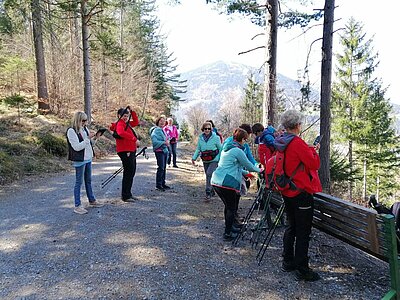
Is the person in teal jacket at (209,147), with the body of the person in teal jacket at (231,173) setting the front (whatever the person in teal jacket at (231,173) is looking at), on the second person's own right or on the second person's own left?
on the second person's own left

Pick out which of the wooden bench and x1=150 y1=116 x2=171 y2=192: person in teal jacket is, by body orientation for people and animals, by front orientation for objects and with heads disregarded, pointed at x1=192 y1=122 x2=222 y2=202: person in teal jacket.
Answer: x1=150 y1=116 x2=171 y2=192: person in teal jacket

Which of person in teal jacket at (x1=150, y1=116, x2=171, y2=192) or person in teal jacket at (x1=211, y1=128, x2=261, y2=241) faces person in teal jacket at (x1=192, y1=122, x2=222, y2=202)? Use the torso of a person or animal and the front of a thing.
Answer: person in teal jacket at (x1=150, y1=116, x2=171, y2=192)

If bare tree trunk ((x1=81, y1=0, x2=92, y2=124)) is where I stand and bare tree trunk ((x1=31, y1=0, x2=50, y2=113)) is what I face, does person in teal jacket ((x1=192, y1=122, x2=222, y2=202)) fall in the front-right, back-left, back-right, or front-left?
back-left

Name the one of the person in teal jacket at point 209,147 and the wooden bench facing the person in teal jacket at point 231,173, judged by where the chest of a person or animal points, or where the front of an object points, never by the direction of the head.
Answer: the person in teal jacket at point 209,147

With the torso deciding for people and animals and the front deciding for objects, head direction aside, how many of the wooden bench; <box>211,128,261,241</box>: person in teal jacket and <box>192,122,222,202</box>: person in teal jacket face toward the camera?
1
